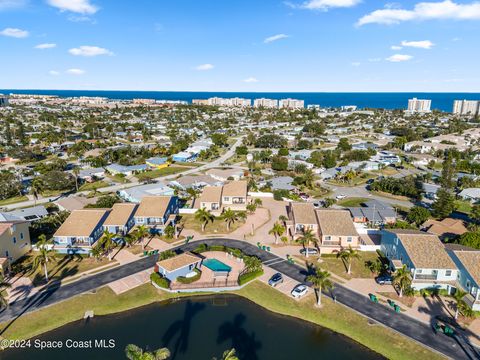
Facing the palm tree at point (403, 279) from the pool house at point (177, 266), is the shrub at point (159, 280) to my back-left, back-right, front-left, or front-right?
back-right

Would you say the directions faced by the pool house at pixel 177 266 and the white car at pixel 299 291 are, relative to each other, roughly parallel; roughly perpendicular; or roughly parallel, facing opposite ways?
roughly perpendicular

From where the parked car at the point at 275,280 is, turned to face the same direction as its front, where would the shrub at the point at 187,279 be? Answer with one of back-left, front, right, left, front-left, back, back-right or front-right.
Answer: front-right

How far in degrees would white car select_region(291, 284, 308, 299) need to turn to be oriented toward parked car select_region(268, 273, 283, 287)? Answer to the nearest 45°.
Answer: approximately 90° to its right

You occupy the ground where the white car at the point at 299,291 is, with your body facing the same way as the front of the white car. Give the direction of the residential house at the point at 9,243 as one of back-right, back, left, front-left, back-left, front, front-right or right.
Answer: front-right

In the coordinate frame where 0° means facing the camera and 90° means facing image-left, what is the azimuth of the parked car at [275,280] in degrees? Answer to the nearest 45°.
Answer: approximately 45°
